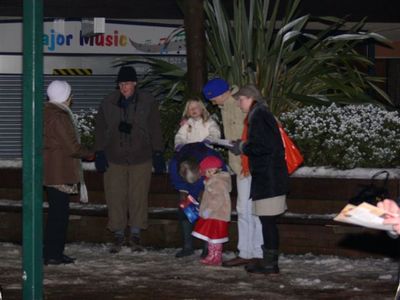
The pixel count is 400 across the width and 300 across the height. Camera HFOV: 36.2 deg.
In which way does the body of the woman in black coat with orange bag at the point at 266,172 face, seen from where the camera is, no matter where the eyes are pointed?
to the viewer's left

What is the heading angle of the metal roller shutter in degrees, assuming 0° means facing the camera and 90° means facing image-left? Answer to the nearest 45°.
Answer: approximately 0°

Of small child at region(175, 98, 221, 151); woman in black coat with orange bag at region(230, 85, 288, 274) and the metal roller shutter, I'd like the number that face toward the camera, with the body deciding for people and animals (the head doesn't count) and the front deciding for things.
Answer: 2

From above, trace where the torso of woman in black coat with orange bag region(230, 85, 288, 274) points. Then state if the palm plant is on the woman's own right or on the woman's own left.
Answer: on the woman's own right

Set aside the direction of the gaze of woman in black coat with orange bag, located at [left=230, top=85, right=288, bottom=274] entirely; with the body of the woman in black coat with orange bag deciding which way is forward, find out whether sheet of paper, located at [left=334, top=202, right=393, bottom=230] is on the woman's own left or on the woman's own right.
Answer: on the woman's own left

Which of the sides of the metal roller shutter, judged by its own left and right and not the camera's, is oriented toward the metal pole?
front

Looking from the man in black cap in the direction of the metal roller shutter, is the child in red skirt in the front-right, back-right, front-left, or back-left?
back-right

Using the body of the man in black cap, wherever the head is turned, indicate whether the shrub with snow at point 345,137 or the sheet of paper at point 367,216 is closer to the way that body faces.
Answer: the sheet of paper

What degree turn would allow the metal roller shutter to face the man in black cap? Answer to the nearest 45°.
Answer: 0° — it already faces them
